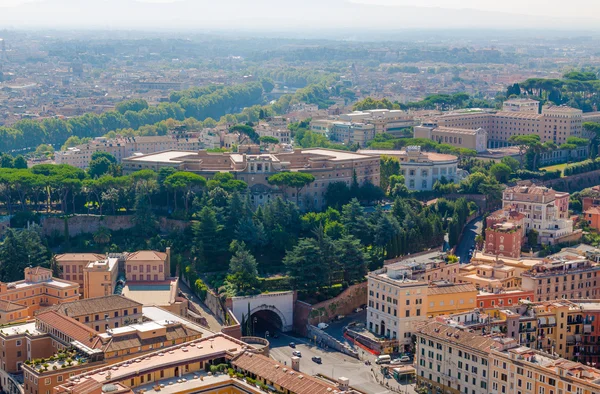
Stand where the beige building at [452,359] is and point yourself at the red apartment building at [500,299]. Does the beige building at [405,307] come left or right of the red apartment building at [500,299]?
left

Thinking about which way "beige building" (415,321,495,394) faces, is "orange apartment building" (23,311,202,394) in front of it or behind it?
in front

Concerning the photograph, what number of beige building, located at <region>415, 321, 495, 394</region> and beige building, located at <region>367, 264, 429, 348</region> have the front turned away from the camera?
0

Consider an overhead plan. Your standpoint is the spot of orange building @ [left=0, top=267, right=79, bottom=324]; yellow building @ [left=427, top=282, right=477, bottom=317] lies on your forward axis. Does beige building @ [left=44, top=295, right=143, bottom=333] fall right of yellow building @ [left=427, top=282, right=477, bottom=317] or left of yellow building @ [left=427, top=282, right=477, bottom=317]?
right

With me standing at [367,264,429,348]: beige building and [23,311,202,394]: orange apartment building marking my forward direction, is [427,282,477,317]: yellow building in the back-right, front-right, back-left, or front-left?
back-left

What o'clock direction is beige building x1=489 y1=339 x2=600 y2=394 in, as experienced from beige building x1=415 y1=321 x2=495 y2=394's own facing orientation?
beige building x1=489 y1=339 x2=600 y2=394 is roughly at 9 o'clock from beige building x1=415 y1=321 x2=495 y2=394.

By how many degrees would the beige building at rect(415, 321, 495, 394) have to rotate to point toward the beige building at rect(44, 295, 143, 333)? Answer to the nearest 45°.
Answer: approximately 45° to its right

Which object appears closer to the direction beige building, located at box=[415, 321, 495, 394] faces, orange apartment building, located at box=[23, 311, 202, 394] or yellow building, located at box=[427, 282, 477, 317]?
the orange apartment building

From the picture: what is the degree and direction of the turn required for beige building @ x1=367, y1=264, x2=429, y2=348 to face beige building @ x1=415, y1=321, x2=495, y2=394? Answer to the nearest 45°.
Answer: approximately 45° to its left

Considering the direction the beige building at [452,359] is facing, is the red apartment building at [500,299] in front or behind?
behind

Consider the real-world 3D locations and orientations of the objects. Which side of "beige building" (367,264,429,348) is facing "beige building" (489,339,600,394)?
left

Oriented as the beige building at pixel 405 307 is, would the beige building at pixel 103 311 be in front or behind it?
in front

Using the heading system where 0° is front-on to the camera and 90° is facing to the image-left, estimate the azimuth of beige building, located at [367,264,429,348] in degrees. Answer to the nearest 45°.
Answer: approximately 45°
